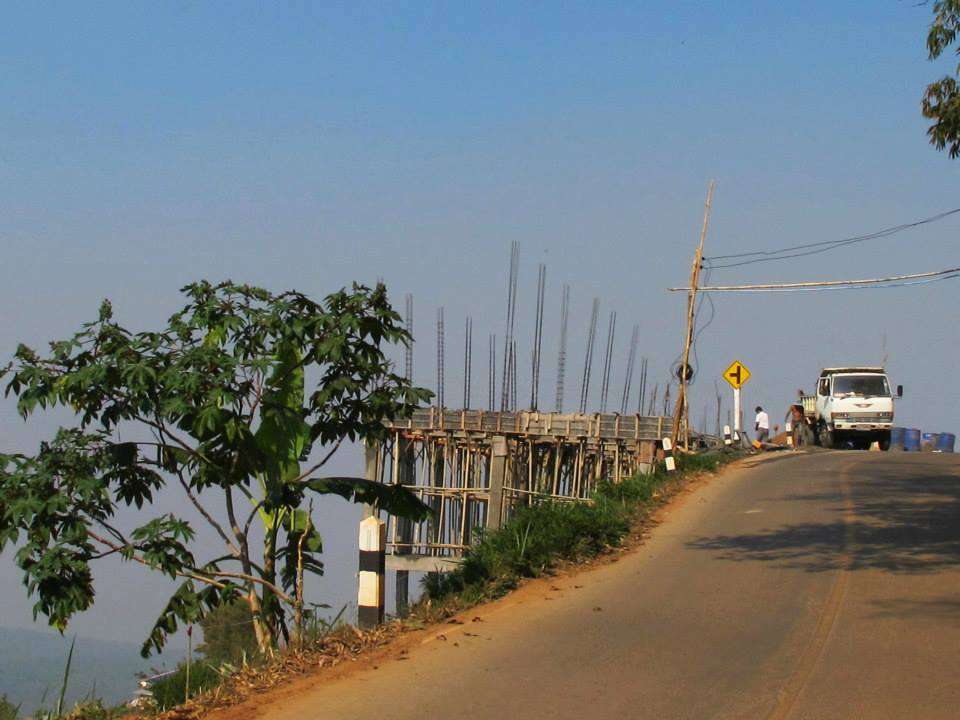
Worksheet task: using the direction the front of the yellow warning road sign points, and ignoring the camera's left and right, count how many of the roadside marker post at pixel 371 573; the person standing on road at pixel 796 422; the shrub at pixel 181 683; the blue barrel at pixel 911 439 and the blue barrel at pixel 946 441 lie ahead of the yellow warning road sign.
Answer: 2

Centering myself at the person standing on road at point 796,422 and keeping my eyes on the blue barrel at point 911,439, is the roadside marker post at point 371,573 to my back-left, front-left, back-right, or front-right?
back-right

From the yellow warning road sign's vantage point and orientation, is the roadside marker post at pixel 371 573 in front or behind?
in front

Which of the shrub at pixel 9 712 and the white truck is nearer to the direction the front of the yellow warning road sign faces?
the shrub

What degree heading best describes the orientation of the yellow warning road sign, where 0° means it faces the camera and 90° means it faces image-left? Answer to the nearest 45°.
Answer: approximately 0°

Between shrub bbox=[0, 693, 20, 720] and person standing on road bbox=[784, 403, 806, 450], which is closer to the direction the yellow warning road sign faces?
the shrub

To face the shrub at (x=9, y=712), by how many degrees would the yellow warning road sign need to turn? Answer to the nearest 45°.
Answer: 0° — it already faces it

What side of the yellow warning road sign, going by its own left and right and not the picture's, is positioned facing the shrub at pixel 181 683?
front
